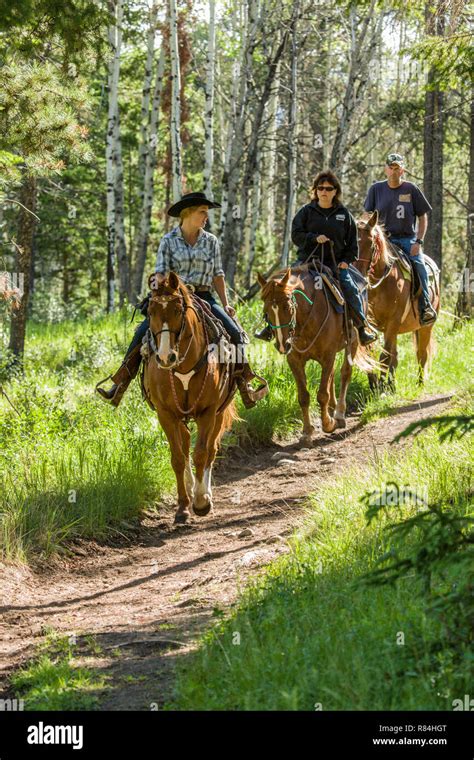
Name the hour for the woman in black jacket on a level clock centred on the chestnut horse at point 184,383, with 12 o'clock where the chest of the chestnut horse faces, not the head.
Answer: The woman in black jacket is roughly at 7 o'clock from the chestnut horse.

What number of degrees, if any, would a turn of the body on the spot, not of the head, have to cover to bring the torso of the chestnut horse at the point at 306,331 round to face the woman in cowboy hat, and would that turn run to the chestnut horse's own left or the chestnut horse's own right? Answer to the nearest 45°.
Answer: approximately 45° to the chestnut horse's own left

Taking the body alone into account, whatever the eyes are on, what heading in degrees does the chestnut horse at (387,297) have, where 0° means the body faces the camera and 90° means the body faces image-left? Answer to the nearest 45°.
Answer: approximately 45°

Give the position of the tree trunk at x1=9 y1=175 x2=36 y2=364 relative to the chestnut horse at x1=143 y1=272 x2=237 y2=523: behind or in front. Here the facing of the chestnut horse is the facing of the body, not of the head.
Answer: behind

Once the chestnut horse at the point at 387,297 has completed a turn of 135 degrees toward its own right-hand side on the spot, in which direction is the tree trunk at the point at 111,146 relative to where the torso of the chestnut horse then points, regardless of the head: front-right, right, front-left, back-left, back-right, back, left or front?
front-left

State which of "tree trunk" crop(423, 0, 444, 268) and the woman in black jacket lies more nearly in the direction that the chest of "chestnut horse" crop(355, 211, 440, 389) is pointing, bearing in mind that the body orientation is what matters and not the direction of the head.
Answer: the woman in black jacket

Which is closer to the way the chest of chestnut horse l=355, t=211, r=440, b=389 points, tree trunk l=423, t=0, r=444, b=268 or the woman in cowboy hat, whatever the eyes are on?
the woman in cowboy hat

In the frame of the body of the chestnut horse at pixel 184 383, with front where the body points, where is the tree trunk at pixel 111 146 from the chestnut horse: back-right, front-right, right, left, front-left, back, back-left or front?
back

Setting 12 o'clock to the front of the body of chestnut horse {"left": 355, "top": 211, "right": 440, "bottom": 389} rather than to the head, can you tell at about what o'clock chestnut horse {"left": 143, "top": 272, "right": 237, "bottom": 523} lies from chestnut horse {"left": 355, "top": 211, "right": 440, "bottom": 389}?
chestnut horse {"left": 143, "top": 272, "right": 237, "bottom": 523} is roughly at 11 o'clock from chestnut horse {"left": 355, "top": 211, "right": 440, "bottom": 389}.

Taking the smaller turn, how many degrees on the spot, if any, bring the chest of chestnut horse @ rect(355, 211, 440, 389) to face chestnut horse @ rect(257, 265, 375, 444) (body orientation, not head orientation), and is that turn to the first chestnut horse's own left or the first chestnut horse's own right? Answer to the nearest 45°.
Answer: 0° — it already faces it

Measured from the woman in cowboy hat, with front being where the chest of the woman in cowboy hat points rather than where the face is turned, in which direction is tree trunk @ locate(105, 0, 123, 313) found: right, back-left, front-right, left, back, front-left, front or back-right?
back

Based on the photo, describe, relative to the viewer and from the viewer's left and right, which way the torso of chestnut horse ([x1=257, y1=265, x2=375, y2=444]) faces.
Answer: facing the viewer and to the left of the viewer

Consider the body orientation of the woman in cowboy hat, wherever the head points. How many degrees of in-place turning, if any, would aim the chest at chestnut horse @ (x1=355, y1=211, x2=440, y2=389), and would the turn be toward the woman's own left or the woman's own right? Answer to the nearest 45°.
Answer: approximately 135° to the woman's own left

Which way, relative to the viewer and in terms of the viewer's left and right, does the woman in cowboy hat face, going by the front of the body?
facing the viewer
